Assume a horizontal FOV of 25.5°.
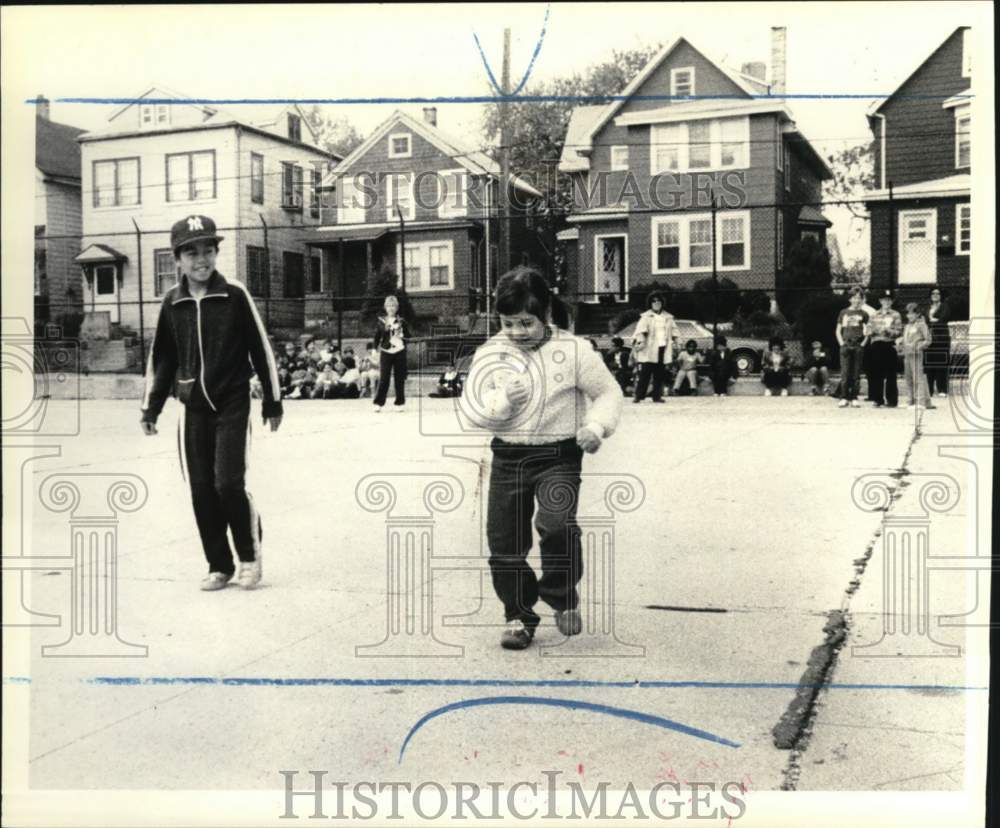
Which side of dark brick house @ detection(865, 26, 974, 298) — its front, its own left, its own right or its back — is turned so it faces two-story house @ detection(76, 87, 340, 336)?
right

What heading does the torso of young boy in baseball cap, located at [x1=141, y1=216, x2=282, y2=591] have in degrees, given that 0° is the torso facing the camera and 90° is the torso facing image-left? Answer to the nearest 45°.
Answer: approximately 0°

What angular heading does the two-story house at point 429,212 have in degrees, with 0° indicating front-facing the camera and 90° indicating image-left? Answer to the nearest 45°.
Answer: approximately 0°

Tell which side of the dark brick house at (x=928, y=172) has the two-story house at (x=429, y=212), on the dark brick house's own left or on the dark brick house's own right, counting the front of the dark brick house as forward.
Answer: on the dark brick house's own right
